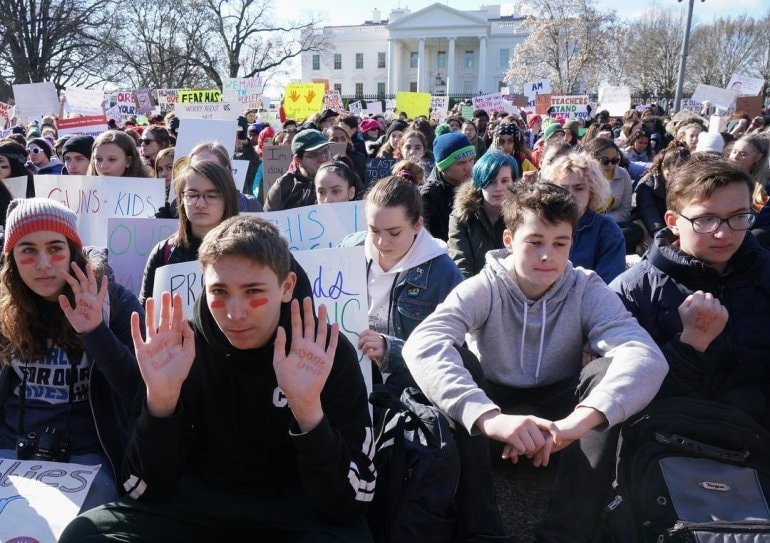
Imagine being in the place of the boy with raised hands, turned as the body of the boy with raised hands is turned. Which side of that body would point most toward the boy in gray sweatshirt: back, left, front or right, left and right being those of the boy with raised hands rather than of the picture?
left

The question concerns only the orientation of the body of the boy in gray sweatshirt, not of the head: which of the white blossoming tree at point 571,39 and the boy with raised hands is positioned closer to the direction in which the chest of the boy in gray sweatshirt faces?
the boy with raised hands

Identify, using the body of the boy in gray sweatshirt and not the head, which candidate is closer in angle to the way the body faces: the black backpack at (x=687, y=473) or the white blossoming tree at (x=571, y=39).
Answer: the black backpack

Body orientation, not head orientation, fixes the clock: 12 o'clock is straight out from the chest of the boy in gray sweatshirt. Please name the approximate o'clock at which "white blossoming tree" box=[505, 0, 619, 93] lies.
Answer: The white blossoming tree is roughly at 6 o'clock from the boy in gray sweatshirt.

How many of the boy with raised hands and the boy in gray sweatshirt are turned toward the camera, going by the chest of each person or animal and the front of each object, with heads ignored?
2

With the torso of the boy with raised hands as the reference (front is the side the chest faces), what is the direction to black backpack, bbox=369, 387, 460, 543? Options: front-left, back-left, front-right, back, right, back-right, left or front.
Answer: left

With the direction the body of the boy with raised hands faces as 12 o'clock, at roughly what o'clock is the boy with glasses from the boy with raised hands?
The boy with glasses is roughly at 9 o'clock from the boy with raised hands.

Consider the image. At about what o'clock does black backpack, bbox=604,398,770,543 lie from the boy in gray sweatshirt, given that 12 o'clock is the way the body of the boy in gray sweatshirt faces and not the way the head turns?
The black backpack is roughly at 10 o'clock from the boy in gray sweatshirt.

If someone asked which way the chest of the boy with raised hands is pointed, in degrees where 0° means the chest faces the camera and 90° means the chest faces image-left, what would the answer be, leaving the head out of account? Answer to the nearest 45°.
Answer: approximately 0°
